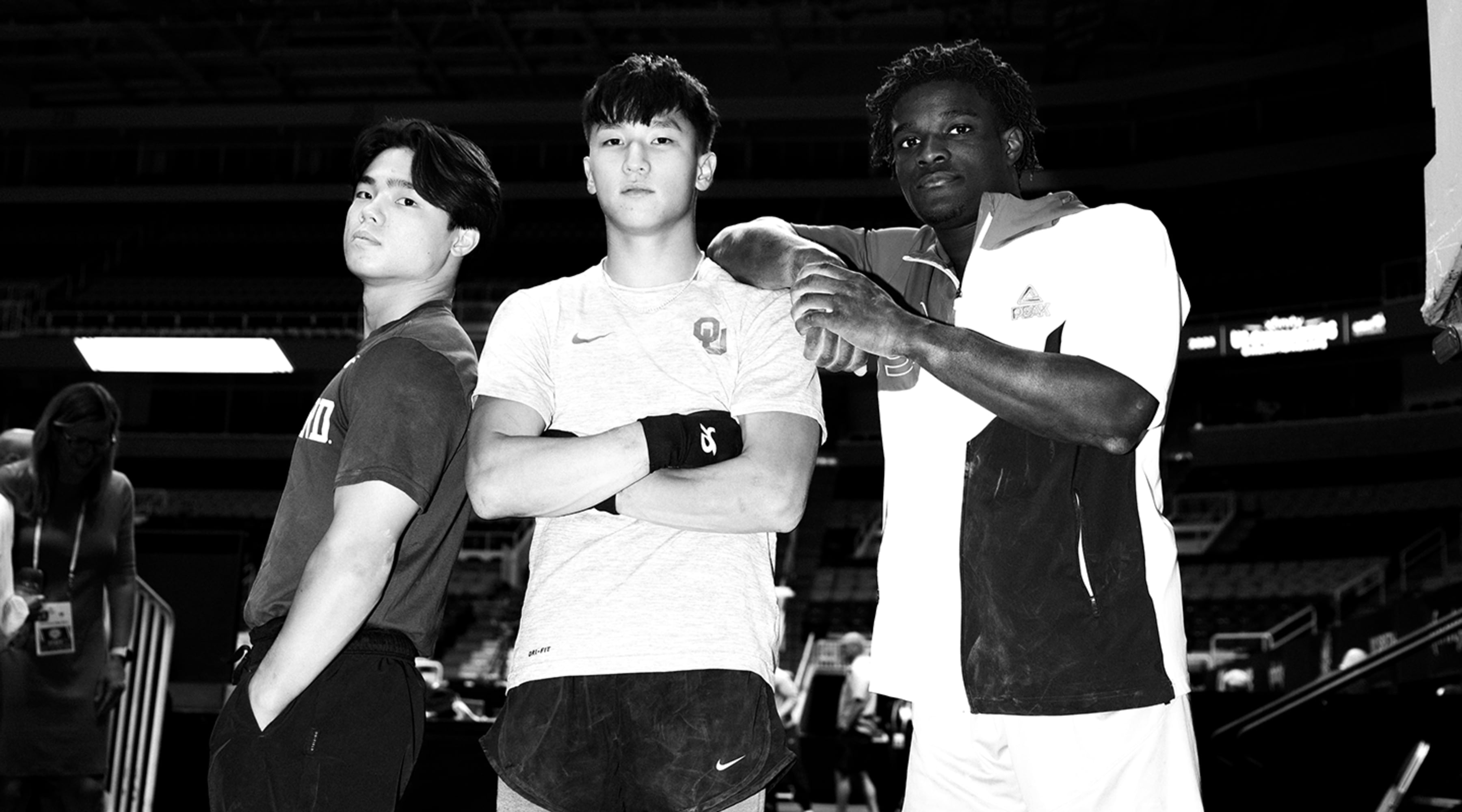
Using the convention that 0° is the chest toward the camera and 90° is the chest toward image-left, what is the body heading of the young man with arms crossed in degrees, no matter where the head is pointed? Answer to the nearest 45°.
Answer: approximately 0°

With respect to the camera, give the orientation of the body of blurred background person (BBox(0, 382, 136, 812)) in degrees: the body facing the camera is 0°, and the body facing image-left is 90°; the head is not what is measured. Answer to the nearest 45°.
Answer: approximately 0°

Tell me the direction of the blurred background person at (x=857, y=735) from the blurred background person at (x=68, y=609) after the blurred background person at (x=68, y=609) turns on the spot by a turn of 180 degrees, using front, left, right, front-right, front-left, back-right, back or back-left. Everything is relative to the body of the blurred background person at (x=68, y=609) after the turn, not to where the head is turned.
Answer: front-right

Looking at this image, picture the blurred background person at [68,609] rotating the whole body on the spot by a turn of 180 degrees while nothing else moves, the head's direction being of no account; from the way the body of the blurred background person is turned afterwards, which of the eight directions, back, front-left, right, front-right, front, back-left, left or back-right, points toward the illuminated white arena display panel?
front

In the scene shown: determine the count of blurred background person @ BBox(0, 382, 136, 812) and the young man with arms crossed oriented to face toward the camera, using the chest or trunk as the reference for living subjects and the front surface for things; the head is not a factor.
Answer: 2

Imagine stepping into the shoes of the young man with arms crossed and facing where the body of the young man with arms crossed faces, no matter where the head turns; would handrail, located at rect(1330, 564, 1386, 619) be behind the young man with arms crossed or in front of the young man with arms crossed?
behind
